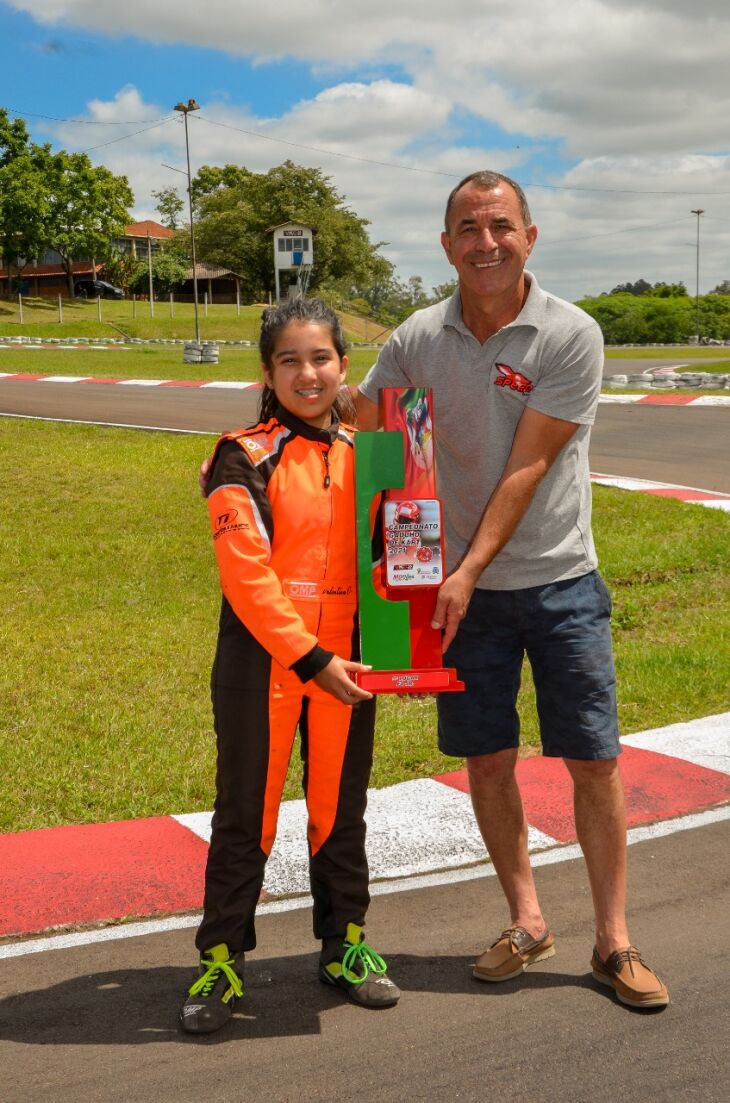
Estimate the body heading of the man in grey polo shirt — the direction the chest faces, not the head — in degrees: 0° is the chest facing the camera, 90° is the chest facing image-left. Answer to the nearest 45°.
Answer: approximately 0°

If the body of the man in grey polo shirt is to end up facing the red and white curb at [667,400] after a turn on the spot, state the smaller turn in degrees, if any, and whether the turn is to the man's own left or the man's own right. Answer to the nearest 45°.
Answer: approximately 180°

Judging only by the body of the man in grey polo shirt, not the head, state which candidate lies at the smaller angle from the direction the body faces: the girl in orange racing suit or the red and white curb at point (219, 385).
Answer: the girl in orange racing suit

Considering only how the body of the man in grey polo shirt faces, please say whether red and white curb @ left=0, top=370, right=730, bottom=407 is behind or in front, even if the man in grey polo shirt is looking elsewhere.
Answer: behind

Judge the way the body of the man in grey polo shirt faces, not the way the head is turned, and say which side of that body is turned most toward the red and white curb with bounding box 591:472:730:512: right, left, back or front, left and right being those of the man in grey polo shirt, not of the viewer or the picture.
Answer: back
